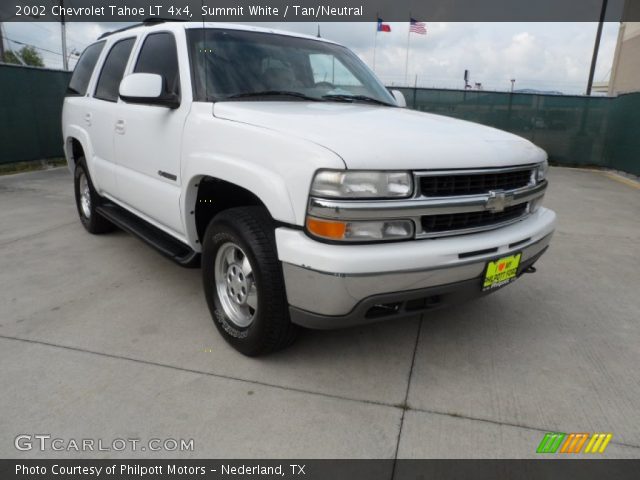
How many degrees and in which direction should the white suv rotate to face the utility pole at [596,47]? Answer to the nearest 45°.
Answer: approximately 90° to its left

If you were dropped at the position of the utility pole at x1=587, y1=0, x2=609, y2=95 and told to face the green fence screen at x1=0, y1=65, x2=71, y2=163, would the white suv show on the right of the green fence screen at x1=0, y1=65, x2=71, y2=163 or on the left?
left

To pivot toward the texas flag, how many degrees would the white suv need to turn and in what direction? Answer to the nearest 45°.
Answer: approximately 135° to its left

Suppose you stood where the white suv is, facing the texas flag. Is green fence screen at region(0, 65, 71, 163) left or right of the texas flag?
left

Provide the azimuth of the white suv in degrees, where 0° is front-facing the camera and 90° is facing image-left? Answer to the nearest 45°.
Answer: approximately 315°

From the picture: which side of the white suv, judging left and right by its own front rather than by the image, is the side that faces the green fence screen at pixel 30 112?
back

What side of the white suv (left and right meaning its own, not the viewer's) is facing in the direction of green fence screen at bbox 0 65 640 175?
left
